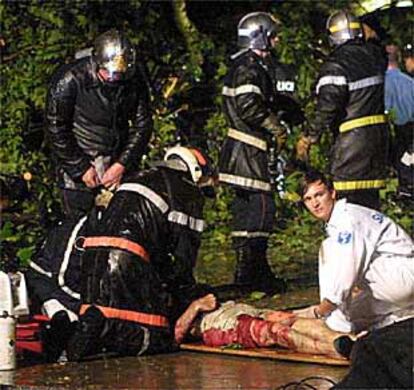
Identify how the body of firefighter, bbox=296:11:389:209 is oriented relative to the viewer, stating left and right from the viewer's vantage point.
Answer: facing away from the viewer and to the left of the viewer

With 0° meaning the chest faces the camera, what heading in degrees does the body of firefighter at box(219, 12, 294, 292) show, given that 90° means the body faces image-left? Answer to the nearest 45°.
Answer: approximately 270°

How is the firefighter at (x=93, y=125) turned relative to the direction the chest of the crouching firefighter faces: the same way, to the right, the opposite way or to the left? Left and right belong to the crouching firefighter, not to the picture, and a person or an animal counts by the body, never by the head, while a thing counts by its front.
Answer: to the right

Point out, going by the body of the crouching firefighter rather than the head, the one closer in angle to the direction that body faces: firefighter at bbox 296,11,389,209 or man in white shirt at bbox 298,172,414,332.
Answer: the firefighter

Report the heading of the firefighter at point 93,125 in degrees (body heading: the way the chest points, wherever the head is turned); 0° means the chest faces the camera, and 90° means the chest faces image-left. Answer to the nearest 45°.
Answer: approximately 315°

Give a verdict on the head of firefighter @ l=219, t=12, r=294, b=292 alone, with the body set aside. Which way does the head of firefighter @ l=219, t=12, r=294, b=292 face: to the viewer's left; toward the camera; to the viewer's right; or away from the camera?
to the viewer's right
